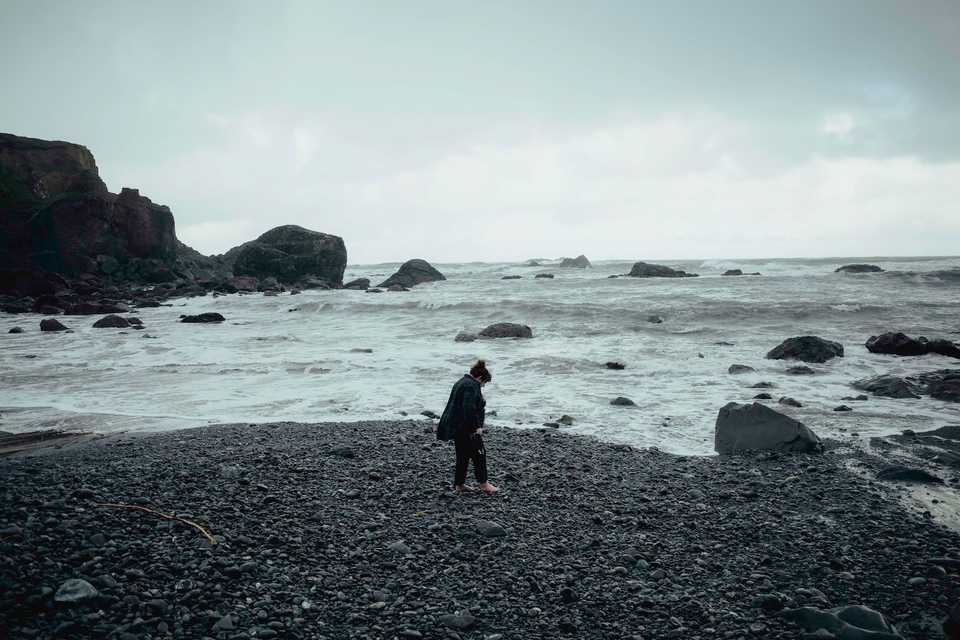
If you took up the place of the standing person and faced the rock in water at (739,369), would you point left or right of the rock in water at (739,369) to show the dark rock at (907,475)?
right

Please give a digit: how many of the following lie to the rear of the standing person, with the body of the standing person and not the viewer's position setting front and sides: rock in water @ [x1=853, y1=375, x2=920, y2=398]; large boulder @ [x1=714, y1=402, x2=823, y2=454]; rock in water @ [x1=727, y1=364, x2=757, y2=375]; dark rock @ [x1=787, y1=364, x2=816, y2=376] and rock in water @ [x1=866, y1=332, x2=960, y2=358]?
0

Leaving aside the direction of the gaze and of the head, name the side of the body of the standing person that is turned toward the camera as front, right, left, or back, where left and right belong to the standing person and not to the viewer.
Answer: right

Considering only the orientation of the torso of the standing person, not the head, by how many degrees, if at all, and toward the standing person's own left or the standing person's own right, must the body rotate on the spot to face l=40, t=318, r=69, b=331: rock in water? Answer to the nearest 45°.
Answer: approximately 135° to the standing person's own left

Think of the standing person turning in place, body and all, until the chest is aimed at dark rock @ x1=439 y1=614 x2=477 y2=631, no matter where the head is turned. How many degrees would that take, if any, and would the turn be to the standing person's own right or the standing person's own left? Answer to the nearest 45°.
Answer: approximately 90° to the standing person's own right

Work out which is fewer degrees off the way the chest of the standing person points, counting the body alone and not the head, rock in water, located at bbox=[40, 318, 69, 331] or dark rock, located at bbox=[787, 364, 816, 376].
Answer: the dark rock

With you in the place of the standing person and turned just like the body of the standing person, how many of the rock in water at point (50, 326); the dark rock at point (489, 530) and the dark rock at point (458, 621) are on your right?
2

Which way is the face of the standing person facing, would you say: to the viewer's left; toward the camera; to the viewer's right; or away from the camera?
to the viewer's right

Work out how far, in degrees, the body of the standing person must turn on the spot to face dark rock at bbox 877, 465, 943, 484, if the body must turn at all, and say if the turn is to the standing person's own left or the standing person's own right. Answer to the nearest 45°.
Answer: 0° — they already face it

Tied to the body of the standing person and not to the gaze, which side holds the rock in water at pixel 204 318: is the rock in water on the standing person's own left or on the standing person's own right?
on the standing person's own left

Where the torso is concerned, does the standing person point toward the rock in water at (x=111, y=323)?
no

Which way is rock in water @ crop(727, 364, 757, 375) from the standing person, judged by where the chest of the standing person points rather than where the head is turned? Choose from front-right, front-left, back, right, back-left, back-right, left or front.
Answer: front-left

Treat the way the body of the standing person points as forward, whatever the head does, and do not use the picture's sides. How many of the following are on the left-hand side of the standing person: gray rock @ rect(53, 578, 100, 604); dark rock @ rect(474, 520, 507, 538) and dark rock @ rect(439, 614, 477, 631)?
0

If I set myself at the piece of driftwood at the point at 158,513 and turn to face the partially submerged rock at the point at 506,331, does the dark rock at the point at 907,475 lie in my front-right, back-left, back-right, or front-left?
front-right

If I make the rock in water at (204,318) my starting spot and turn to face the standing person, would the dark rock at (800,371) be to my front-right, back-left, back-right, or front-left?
front-left

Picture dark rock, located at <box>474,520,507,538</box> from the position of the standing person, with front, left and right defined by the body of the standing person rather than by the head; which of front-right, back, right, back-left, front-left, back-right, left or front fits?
right

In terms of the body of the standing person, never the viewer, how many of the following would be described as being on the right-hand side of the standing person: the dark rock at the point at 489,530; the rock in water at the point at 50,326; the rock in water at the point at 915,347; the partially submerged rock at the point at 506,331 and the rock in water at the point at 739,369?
1
